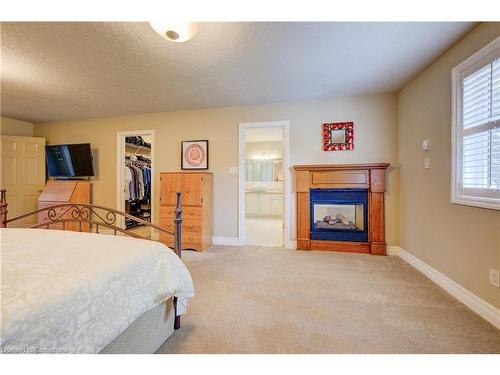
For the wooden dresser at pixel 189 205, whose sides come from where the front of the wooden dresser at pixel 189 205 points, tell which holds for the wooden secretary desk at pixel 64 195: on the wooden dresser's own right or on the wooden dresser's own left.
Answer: on the wooden dresser's own right

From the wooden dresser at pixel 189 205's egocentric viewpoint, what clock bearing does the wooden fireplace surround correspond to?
The wooden fireplace surround is roughly at 8 o'clock from the wooden dresser.

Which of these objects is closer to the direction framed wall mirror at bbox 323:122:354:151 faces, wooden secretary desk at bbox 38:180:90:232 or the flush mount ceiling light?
the flush mount ceiling light

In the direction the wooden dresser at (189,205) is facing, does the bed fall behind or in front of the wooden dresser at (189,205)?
in front

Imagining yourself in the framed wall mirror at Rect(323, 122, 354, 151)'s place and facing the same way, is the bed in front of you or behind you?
in front

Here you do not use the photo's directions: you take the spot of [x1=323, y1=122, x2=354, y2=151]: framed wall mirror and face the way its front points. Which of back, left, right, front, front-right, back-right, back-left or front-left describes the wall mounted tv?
right

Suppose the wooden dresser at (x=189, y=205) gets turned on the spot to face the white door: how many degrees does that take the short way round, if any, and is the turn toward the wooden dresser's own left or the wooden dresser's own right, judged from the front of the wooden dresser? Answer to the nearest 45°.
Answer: approximately 90° to the wooden dresser's own right

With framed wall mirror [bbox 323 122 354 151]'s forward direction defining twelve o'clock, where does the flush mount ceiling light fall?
The flush mount ceiling light is roughly at 1 o'clock from the framed wall mirror.

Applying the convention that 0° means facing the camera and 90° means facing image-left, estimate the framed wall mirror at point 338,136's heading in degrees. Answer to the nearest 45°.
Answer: approximately 0°

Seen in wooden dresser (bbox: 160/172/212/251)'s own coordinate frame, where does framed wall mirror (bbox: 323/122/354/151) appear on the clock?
The framed wall mirror is roughly at 8 o'clock from the wooden dresser.

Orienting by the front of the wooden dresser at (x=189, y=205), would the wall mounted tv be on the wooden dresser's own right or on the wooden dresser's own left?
on the wooden dresser's own right

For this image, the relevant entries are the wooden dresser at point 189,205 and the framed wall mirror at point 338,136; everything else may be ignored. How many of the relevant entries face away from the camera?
0

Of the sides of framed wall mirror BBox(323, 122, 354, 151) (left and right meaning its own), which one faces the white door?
right

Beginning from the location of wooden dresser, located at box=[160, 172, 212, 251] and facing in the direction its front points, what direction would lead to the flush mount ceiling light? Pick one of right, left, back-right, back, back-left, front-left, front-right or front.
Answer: front-left
